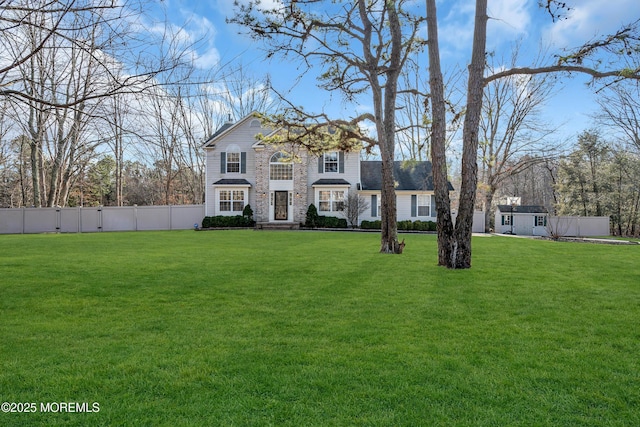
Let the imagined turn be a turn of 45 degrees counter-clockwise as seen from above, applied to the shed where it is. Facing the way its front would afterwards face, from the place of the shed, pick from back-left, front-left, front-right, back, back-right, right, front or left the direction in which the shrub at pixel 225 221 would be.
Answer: right

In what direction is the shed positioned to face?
toward the camera

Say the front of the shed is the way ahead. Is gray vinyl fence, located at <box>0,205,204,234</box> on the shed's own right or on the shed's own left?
on the shed's own right

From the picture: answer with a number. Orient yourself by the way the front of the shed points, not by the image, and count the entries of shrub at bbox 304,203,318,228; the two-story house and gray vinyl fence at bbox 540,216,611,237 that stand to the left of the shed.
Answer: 1

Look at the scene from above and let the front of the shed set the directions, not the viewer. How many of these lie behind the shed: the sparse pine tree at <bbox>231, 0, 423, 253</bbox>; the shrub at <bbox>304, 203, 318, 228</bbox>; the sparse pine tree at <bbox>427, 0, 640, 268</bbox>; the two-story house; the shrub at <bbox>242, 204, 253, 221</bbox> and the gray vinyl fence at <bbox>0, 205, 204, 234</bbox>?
0

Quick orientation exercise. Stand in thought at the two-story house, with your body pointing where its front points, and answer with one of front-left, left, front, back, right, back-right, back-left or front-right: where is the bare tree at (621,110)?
left

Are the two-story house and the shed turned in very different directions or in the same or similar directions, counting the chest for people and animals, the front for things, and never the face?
same or similar directions

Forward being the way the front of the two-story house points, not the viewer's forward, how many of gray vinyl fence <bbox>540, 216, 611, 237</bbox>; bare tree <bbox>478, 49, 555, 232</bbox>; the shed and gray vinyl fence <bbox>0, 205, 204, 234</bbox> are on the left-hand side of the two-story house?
3

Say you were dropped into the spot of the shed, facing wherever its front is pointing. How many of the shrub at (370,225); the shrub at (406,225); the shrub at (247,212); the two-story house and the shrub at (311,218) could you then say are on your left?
0

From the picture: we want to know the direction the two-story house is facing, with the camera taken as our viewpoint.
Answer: facing the viewer

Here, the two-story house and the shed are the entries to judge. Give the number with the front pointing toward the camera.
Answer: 2

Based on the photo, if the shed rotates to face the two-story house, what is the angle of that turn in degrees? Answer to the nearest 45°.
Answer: approximately 45° to its right

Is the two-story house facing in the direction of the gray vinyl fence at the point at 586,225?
no

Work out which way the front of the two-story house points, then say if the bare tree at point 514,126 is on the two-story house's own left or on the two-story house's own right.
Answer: on the two-story house's own left

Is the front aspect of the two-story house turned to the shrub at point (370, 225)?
no

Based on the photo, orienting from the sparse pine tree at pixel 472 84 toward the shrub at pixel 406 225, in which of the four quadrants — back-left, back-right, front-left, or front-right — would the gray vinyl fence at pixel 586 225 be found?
front-right
